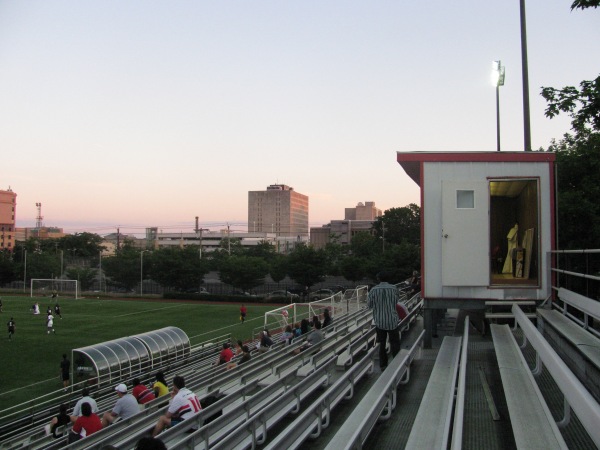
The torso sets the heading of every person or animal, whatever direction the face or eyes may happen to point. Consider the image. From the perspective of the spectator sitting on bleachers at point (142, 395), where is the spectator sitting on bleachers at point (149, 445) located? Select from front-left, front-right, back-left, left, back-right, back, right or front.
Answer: back-left

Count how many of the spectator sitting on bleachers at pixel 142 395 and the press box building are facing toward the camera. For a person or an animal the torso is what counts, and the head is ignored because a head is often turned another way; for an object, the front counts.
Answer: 1

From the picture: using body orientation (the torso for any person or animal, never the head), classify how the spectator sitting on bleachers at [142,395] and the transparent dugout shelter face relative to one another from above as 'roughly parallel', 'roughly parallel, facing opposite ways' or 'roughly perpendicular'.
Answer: roughly parallel

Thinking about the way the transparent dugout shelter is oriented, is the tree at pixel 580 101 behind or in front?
behind

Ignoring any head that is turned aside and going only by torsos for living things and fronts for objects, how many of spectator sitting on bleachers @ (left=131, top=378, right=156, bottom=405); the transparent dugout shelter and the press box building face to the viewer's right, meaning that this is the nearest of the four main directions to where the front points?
0

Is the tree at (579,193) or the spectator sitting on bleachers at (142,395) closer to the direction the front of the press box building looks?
the spectator sitting on bleachers

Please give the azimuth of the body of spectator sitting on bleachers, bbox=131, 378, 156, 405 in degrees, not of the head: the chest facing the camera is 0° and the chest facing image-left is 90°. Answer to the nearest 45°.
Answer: approximately 135°

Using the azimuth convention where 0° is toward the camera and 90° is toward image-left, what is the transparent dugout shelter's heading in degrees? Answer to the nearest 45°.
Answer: approximately 135°

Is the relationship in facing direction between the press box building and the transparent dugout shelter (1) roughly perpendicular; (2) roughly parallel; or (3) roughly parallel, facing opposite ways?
roughly parallel

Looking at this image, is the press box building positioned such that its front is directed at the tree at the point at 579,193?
no

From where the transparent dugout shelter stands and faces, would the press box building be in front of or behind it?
behind

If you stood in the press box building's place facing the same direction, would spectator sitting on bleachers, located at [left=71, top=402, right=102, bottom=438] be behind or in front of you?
in front

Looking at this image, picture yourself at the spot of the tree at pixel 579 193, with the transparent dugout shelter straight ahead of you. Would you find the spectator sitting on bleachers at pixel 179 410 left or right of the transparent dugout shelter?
left
